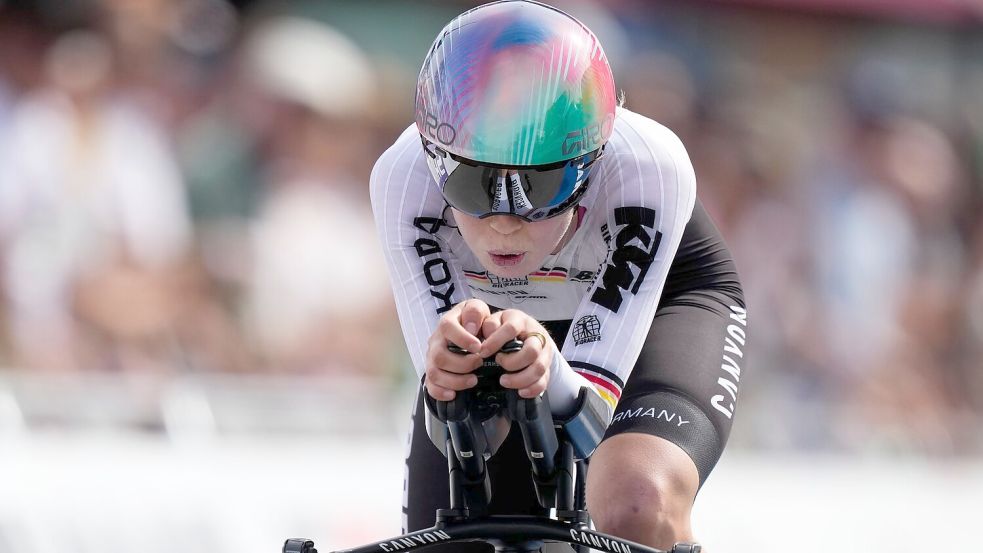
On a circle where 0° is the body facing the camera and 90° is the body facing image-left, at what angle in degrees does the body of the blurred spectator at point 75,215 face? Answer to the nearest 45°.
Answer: approximately 0°

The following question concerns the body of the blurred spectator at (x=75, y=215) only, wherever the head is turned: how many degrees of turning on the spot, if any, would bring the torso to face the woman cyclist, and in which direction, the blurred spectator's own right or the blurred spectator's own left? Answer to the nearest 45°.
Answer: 0° — they already face them

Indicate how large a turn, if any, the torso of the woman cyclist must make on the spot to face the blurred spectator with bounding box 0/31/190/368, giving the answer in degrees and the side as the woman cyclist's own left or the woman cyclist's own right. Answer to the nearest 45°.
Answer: approximately 135° to the woman cyclist's own right

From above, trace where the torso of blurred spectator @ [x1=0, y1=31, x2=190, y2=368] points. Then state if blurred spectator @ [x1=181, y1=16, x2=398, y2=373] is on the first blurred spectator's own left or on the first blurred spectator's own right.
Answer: on the first blurred spectator's own left

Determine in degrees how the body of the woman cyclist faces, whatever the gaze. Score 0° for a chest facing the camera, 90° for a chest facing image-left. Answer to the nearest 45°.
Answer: approximately 0°

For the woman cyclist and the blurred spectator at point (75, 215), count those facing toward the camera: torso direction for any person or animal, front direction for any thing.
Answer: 2

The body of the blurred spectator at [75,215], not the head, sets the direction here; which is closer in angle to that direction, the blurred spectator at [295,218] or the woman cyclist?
the woman cyclist
